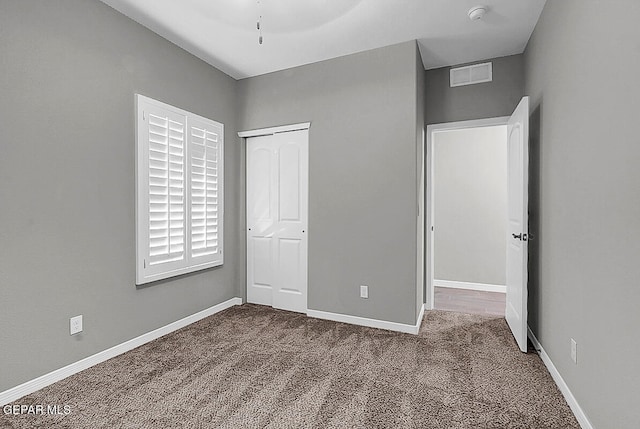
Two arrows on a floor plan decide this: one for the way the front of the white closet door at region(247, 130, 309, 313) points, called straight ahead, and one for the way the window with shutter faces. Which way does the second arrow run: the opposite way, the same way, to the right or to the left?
to the left

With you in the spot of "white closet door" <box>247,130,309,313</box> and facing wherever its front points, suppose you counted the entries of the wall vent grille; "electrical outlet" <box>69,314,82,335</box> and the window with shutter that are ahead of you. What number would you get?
2

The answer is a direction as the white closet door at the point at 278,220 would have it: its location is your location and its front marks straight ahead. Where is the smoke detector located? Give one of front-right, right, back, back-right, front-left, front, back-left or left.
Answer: left

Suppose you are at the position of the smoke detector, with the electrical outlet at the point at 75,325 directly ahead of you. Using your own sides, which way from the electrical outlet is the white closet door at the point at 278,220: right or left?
right

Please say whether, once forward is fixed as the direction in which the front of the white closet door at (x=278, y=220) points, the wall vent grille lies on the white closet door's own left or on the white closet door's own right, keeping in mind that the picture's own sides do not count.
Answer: on the white closet door's own left

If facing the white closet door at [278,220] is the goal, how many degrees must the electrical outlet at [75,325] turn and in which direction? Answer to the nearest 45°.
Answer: approximately 45° to its left

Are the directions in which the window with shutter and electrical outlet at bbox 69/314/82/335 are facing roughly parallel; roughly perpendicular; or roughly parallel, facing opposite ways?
roughly parallel

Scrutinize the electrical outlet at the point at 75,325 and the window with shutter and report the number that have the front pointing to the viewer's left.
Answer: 0

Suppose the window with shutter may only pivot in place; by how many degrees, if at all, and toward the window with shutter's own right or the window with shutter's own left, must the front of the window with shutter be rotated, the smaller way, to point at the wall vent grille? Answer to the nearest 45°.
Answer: approximately 45° to the window with shutter's own left

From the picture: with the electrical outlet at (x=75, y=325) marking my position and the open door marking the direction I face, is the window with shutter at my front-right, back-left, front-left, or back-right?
front-left

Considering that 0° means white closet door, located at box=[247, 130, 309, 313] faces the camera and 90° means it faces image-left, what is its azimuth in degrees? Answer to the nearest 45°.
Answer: approximately 45°

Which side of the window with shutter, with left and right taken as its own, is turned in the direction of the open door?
front

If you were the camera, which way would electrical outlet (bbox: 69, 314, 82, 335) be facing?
facing the viewer and to the right of the viewer
